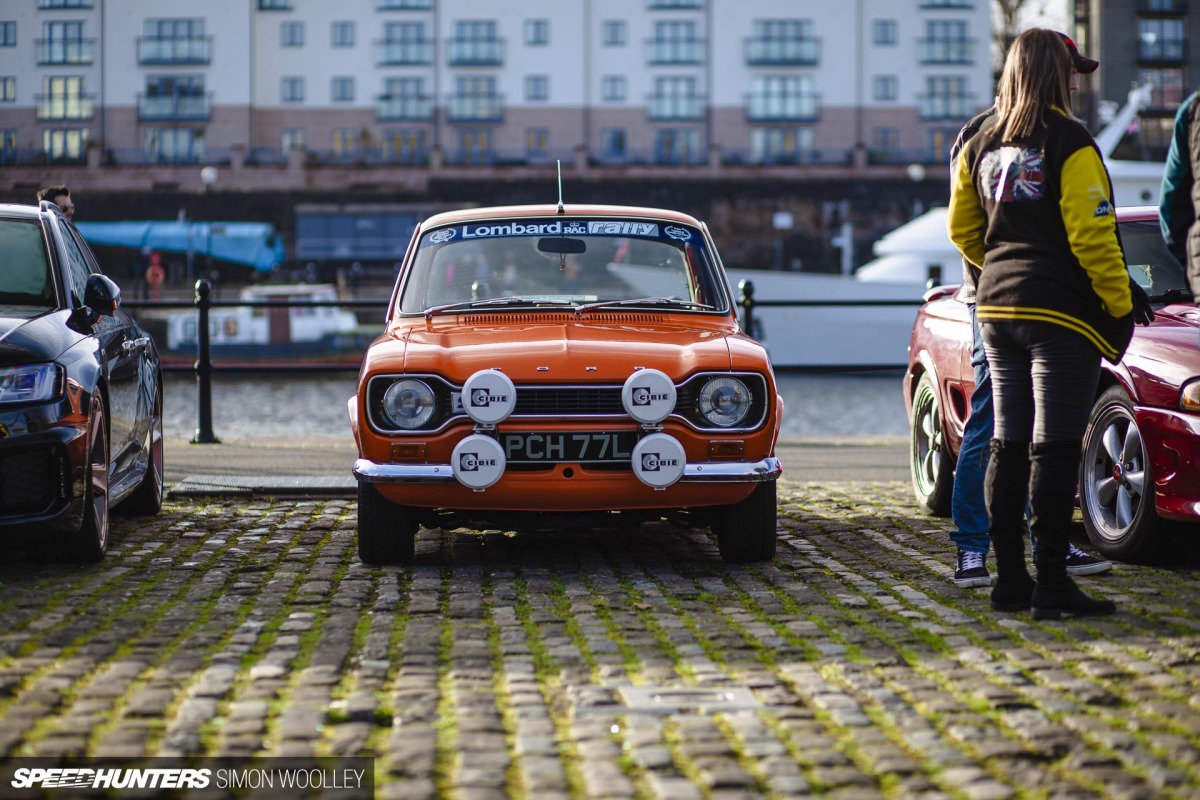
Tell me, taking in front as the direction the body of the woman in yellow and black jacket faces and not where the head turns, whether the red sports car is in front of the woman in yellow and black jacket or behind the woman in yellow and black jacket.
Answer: in front

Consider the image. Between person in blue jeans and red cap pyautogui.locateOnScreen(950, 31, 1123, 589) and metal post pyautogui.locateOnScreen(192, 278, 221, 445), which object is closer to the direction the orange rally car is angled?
the person in blue jeans and red cap

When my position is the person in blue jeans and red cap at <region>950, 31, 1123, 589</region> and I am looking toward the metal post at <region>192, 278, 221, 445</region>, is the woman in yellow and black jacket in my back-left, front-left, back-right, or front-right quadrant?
back-left

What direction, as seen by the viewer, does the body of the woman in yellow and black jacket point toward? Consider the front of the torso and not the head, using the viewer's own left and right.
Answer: facing away from the viewer and to the right of the viewer

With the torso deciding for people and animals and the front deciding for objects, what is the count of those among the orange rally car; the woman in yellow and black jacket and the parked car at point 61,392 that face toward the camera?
2

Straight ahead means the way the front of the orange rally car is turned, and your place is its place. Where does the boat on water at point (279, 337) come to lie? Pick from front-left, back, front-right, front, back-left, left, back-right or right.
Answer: back

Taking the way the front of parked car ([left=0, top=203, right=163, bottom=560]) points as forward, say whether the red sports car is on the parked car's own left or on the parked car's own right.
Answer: on the parked car's own left

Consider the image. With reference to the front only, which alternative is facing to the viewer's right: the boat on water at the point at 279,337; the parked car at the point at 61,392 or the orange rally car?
the boat on water

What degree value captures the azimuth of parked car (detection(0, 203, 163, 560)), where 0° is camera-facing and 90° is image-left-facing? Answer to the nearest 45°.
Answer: approximately 0°

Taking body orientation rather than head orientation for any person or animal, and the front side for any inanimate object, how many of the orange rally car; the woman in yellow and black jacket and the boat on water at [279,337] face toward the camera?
1
